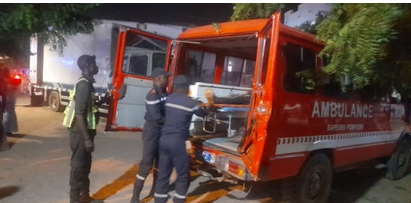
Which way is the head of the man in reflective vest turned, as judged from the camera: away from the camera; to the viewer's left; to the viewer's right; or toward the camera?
to the viewer's right

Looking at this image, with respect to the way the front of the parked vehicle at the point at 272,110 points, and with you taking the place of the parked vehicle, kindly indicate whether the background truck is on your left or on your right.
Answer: on your left

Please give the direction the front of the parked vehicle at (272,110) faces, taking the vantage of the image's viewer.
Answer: facing away from the viewer and to the right of the viewer

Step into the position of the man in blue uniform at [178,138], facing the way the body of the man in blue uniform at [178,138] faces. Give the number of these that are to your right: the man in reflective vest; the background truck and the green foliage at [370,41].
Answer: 1

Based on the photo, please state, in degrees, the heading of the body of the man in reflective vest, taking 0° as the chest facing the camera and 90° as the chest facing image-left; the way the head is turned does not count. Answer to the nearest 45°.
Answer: approximately 270°

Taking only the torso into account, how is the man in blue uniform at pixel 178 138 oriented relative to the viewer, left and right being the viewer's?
facing away from the viewer and to the right of the viewer

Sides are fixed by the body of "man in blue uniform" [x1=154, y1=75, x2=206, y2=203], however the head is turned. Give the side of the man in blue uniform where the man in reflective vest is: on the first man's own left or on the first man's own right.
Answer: on the first man's own left

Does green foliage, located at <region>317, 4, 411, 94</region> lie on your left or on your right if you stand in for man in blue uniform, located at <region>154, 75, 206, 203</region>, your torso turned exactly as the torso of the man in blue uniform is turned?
on your right

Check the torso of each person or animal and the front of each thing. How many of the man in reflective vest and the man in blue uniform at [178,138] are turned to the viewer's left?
0

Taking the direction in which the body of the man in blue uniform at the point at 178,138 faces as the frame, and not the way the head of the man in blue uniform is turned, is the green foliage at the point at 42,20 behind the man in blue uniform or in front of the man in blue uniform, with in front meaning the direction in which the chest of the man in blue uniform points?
behind

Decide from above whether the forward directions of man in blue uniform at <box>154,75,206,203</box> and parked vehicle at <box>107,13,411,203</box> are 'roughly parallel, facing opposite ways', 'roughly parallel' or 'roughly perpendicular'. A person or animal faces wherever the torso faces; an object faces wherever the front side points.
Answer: roughly parallel
